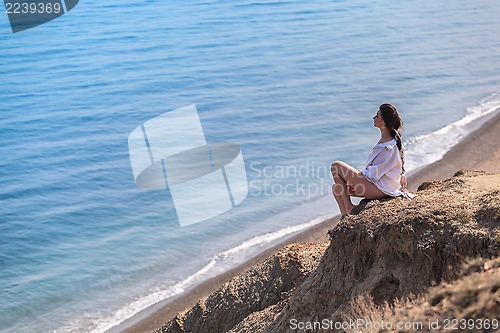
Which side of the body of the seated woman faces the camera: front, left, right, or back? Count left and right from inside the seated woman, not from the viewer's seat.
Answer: left
